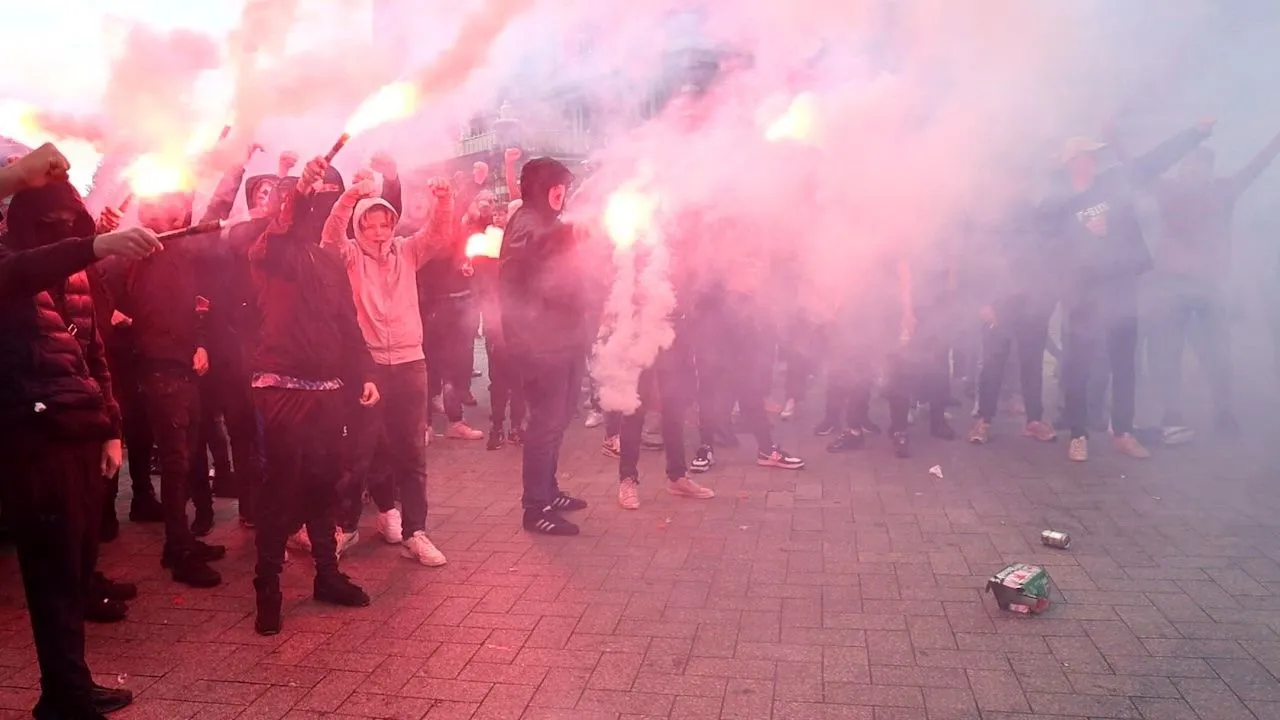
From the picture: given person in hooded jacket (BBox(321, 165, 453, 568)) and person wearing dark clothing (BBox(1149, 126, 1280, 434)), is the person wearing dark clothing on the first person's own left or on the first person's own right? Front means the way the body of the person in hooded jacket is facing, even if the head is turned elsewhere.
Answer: on the first person's own left

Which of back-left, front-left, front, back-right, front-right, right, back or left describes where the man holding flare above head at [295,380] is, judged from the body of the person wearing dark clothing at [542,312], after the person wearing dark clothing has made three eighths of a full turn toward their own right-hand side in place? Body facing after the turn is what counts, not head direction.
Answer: front

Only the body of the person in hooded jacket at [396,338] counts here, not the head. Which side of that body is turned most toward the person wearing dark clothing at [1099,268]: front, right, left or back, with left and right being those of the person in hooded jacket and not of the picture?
left

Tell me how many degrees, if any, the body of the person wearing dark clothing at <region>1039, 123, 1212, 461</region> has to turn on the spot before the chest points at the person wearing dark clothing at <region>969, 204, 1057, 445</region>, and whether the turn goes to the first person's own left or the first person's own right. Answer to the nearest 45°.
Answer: approximately 90° to the first person's own right

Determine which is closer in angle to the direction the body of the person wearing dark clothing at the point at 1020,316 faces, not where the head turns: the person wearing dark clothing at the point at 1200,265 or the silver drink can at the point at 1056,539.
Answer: the silver drink can

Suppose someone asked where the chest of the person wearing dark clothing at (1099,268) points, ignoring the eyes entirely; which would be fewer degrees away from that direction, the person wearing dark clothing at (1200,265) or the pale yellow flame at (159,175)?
the pale yellow flame

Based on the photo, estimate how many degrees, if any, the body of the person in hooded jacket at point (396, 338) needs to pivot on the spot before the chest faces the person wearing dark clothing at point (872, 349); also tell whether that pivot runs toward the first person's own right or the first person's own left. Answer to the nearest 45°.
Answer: approximately 90° to the first person's own left
